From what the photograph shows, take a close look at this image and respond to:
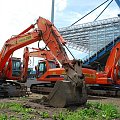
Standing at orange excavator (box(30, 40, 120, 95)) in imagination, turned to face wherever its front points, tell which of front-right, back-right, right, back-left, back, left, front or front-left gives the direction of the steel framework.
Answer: right

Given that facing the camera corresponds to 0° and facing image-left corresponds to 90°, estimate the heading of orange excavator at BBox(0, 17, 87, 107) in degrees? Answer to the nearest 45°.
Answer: approximately 315°
